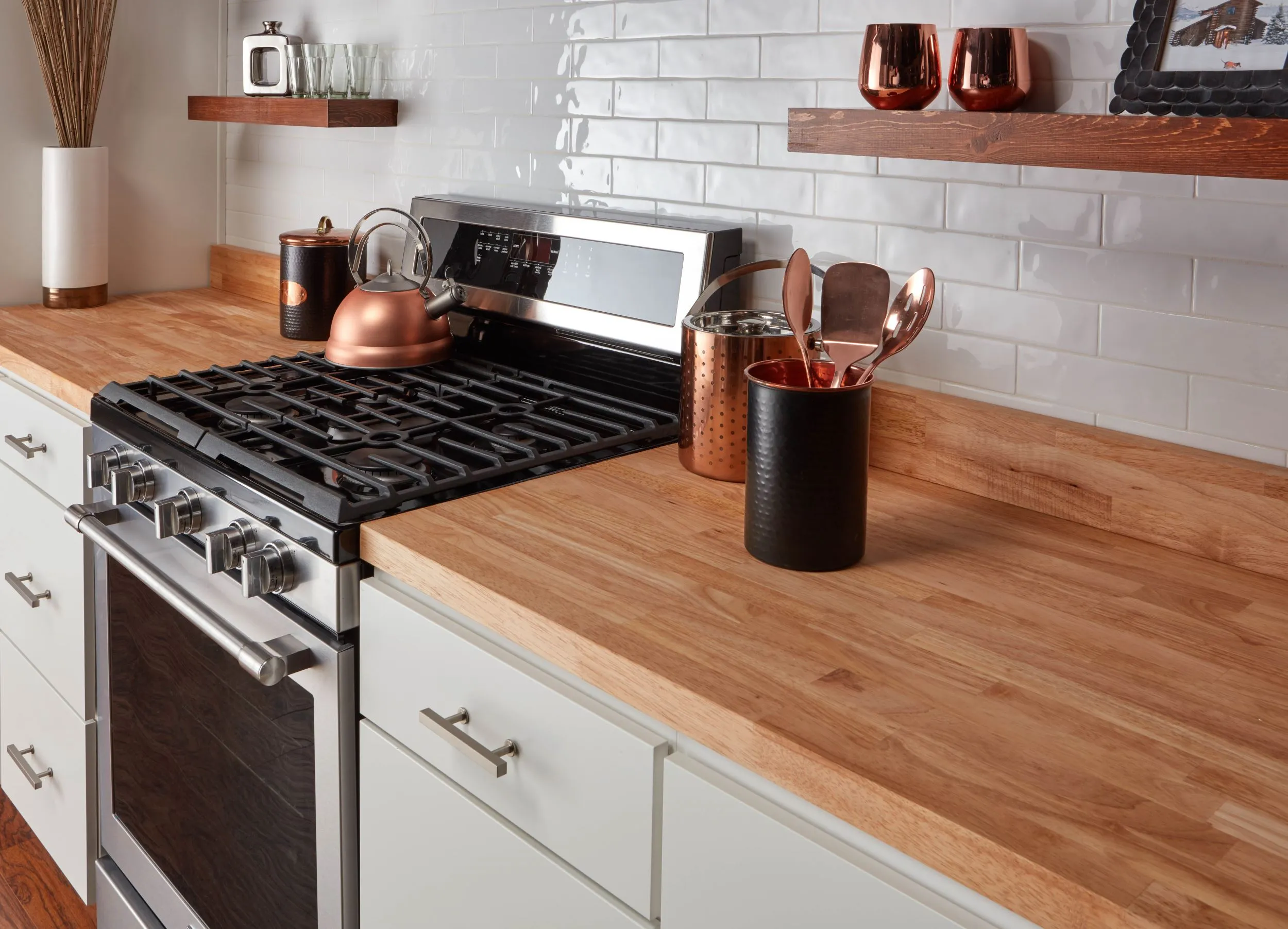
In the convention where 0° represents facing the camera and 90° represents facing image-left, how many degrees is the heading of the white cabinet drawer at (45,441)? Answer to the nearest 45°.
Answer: approximately 45°

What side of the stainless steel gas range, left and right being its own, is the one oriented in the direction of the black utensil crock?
left

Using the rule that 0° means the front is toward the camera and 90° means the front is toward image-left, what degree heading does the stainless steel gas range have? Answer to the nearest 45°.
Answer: approximately 45°

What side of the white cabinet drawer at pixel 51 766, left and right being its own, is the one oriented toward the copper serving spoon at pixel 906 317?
left
